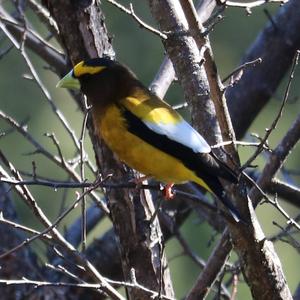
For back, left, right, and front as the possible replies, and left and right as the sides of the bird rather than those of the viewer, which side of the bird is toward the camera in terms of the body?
left
